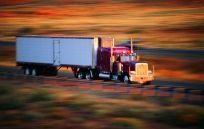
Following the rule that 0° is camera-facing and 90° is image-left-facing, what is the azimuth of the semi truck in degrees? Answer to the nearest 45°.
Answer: approximately 315°
